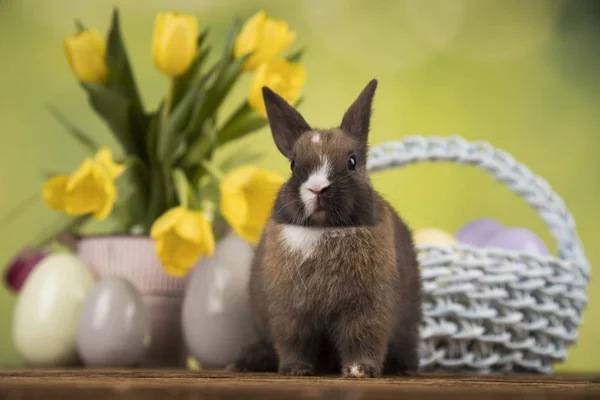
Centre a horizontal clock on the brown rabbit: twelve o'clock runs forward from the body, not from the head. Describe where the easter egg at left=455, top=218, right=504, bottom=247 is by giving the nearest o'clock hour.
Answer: The easter egg is roughly at 7 o'clock from the brown rabbit.

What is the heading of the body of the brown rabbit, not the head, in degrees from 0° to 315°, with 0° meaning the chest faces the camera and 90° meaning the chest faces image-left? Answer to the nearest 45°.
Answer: approximately 0°

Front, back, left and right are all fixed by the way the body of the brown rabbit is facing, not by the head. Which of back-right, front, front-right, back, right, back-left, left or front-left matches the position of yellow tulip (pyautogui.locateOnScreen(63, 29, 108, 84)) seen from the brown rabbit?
back-right
